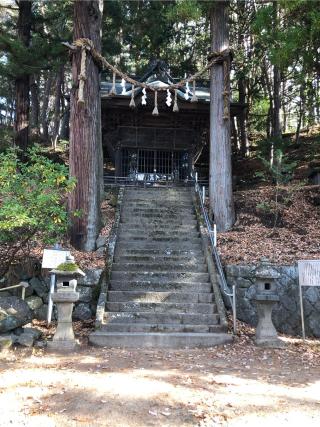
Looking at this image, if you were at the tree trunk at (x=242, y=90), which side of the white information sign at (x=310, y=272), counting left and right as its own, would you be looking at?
back

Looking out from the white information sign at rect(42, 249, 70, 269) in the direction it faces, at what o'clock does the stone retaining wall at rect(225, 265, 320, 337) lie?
The stone retaining wall is roughly at 9 o'clock from the white information sign.

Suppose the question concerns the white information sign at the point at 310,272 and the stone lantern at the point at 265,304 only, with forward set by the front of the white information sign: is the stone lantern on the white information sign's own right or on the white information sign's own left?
on the white information sign's own right

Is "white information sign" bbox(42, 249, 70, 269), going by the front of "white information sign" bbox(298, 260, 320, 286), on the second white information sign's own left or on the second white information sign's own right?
on the second white information sign's own right

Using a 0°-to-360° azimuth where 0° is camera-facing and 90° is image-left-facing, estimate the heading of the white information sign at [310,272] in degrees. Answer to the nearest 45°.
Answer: approximately 0°

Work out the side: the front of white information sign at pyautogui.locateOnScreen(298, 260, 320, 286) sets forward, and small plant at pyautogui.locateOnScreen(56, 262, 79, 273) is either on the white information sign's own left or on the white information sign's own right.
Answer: on the white information sign's own right

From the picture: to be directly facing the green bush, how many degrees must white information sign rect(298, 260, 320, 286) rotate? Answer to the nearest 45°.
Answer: approximately 90° to its right

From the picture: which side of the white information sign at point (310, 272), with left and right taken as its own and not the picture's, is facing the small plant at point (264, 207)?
back

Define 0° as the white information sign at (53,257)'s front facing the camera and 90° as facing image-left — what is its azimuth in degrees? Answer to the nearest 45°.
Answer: approximately 0°

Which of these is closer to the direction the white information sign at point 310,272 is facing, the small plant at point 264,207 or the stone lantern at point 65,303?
the stone lantern
